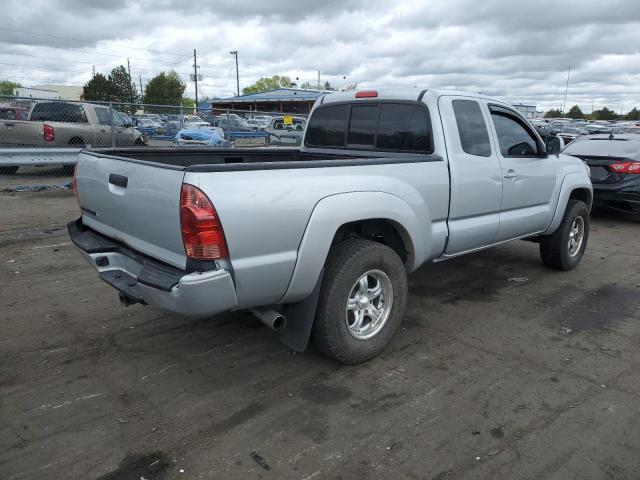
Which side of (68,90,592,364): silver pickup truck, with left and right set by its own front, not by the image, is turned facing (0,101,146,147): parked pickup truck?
left

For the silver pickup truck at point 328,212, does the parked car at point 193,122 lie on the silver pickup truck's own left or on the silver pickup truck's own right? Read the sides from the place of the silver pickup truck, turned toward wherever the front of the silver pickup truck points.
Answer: on the silver pickup truck's own left

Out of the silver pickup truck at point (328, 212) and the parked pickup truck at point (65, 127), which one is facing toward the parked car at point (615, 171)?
the silver pickup truck

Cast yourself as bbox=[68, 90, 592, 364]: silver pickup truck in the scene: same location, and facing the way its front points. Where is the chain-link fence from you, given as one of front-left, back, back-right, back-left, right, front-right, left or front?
left

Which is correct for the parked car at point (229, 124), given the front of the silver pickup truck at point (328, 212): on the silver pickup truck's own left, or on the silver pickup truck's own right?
on the silver pickup truck's own left

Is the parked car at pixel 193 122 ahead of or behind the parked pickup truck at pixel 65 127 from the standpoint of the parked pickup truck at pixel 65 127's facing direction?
ahead

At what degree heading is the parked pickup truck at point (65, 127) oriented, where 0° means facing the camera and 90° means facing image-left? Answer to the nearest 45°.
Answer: approximately 225°

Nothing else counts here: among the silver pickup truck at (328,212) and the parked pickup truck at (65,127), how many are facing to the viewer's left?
0

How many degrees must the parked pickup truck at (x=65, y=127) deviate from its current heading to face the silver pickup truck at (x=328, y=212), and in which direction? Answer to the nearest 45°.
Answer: approximately 135° to its right

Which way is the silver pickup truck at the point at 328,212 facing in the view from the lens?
facing away from the viewer and to the right of the viewer
